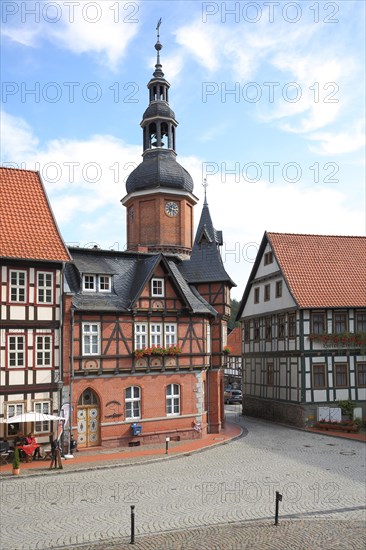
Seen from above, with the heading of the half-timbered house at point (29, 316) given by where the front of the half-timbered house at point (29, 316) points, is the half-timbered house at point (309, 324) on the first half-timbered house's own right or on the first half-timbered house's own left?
on the first half-timbered house's own left

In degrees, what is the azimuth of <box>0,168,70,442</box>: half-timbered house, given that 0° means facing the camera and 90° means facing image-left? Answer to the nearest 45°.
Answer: approximately 0°

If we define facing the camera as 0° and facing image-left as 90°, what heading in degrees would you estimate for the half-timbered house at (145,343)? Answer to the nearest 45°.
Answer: approximately 0°

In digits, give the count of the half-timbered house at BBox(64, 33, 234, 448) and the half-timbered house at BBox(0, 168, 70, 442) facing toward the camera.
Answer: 2

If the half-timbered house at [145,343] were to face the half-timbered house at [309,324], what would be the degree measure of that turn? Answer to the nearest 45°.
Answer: approximately 135° to its left
